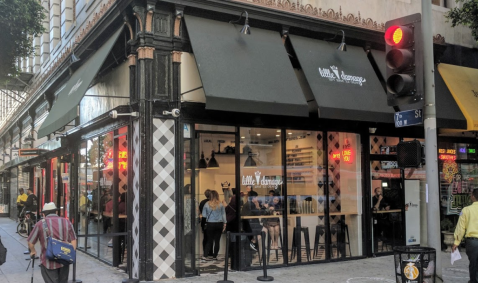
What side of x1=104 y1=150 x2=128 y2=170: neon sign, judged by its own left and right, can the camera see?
front

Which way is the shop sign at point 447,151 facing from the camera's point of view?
toward the camera

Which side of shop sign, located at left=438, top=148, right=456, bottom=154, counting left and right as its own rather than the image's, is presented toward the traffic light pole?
front

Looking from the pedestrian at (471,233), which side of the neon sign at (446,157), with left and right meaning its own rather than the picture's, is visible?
front

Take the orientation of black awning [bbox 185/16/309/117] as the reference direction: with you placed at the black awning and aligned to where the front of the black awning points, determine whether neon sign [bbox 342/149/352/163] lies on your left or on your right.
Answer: on your left

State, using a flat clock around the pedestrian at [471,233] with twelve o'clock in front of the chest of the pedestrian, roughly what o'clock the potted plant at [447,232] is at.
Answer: The potted plant is roughly at 12 o'clock from the pedestrian.

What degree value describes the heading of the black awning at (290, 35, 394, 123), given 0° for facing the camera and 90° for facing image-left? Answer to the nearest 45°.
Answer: approximately 315°

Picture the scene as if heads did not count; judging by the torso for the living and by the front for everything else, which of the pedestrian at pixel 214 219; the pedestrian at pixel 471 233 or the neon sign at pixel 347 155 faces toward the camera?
the neon sign

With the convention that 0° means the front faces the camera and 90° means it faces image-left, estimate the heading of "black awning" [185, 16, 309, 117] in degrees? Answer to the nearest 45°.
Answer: approximately 315°

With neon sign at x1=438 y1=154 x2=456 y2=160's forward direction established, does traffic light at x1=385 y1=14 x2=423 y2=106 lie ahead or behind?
ahead

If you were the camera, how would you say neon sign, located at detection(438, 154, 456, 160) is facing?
facing the viewer
